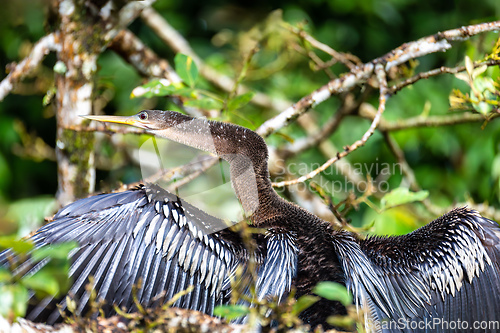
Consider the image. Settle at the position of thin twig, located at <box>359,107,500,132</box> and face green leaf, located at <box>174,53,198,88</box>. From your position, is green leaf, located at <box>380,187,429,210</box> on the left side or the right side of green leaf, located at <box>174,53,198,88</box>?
left

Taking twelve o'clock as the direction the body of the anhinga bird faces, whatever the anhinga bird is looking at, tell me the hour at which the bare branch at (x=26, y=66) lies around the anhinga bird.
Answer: The bare branch is roughly at 11 o'clock from the anhinga bird.

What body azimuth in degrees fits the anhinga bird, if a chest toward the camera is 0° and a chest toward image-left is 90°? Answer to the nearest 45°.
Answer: approximately 135°

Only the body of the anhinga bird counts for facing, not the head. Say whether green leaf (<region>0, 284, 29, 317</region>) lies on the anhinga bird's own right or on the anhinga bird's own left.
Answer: on the anhinga bird's own left

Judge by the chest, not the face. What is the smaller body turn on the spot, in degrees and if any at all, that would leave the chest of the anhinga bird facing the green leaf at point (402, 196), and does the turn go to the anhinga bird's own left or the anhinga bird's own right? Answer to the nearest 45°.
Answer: approximately 90° to the anhinga bird's own right
